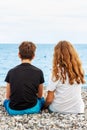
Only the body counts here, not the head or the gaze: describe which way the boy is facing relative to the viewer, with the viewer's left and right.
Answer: facing away from the viewer

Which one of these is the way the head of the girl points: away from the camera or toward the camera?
away from the camera

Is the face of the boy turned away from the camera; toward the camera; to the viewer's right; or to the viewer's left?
away from the camera

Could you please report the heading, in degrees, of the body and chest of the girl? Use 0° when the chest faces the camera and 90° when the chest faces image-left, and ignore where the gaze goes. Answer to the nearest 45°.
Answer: approximately 180°

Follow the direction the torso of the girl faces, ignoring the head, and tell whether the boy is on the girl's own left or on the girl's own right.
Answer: on the girl's own left

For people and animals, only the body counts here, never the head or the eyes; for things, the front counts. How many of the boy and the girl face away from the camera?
2

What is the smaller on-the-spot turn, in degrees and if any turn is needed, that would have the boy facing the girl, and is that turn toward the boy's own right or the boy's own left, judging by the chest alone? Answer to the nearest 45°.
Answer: approximately 90° to the boy's own right
